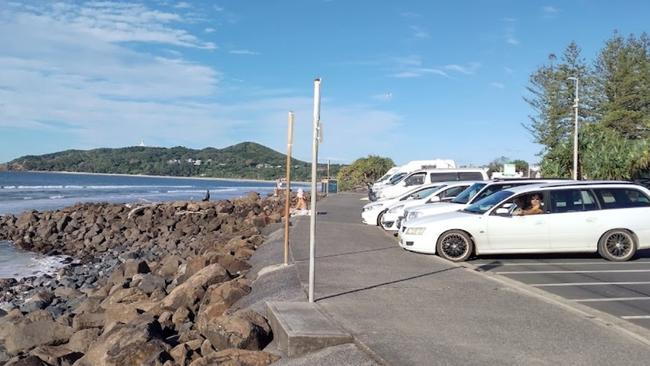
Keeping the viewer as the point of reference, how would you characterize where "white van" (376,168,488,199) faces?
facing to the left of the viewer

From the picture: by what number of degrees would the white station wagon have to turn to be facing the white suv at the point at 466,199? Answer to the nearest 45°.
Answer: approximately 45° to its right

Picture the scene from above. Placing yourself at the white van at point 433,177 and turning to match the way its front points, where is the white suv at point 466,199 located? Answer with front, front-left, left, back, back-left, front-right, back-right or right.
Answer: left

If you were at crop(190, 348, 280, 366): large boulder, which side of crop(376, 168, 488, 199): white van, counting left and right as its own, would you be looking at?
left

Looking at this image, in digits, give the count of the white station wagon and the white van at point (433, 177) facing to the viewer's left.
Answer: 2

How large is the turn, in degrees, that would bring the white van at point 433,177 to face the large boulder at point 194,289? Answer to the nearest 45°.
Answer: approximately 90° to its left

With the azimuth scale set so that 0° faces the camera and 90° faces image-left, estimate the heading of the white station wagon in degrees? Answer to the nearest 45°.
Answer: approximately 90°

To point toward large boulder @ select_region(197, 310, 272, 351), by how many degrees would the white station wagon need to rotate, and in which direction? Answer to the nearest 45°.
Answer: approximately 45° to its left

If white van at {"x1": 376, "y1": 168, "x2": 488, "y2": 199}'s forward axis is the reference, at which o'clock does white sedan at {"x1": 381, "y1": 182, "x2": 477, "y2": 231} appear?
The white sedan is roughly at 9 o'clock from the white van.

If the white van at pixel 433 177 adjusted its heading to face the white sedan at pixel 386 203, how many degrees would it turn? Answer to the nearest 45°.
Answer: approximately 90° to its left
